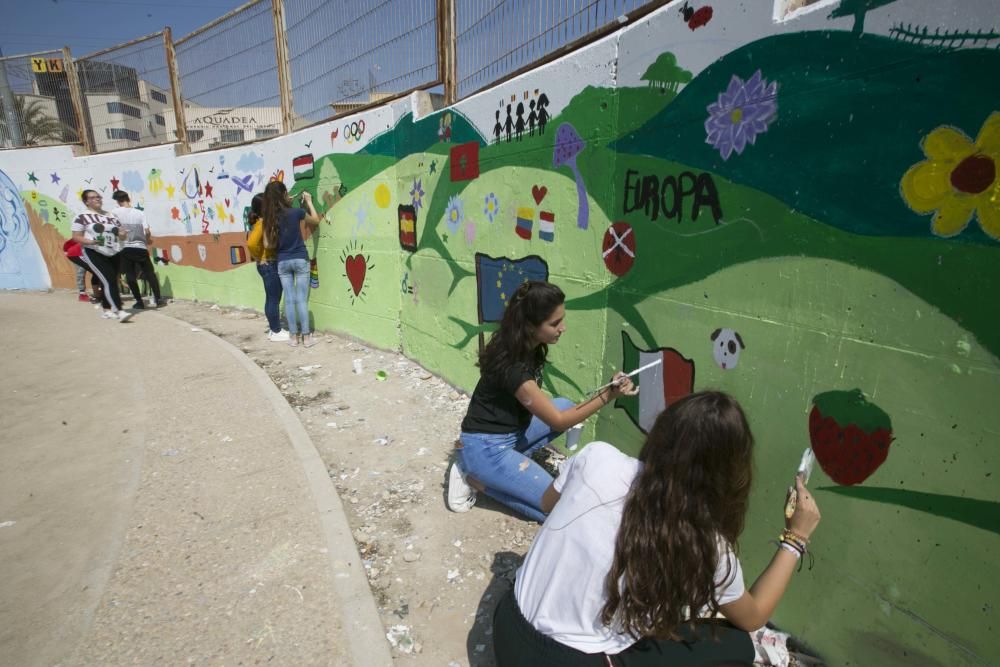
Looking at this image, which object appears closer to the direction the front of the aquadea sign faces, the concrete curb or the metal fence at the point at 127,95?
the concrete curb

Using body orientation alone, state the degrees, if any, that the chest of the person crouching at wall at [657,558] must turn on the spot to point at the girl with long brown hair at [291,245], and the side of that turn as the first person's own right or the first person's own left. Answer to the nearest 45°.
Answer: approximately 90° to the first person's own left

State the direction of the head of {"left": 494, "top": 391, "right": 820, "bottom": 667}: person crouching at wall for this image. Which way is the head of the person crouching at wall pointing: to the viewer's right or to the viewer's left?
to the viewer's right

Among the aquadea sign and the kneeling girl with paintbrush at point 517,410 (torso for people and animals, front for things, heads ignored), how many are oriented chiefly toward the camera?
1

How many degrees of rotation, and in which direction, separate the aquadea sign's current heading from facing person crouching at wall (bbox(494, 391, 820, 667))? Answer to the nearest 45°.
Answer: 0° — it already faces them

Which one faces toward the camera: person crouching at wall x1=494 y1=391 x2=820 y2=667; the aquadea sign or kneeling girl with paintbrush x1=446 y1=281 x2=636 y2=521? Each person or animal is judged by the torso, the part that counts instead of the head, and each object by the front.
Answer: the aquadea sign

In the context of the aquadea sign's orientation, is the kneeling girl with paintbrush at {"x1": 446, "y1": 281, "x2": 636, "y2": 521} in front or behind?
in front

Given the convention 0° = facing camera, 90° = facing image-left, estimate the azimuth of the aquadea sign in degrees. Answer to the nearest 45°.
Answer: approximately 0°

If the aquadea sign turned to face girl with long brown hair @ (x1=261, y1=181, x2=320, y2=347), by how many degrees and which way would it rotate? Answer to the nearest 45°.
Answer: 0° — it already faces them

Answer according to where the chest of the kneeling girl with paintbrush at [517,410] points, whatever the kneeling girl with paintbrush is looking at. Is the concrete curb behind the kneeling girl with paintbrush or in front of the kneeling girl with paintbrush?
behind

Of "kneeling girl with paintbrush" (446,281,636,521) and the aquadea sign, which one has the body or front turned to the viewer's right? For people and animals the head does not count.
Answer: the kneeling girl with paintbrush

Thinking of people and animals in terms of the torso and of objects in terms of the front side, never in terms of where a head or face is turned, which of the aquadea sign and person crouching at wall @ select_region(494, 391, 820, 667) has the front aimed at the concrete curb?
the aquadea sign

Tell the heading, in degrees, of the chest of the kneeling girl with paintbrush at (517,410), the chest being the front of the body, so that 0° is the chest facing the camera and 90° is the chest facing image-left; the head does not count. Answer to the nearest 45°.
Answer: approximately 270°

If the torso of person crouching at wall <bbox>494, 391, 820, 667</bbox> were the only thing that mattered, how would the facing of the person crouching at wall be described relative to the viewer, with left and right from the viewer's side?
facing away from the viewer and to the right of the viewer

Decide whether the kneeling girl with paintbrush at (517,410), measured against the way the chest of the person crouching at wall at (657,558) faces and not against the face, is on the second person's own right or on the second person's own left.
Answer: on the second person's own left
